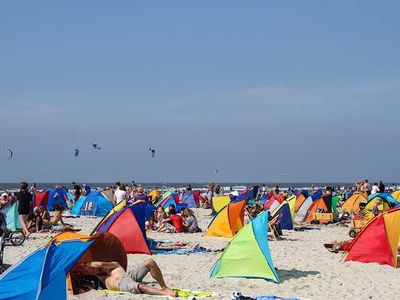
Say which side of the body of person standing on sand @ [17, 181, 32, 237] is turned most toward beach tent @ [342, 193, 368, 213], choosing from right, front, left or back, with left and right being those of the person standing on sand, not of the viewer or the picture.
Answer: right

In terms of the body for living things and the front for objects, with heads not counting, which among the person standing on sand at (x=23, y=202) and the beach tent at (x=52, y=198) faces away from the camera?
the person standing on sand

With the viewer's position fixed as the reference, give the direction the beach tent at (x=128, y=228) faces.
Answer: facing away from the viewer and to the right of the viewer

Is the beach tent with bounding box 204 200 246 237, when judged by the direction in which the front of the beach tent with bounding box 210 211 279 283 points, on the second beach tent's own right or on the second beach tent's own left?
on the second beach tent's own left

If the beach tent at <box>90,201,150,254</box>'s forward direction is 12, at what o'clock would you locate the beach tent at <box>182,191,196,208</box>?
the beach tent at <box>182,191,196,208</box> is roughly at 11 o'clock from the beach tent at <box>90,201,150,254</box>.

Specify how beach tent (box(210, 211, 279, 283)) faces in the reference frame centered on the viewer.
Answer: facing away from the viewer and to the right of the viewer

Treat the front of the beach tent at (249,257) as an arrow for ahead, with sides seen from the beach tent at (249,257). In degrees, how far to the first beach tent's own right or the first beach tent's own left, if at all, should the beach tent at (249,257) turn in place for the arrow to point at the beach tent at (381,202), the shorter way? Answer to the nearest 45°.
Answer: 0° — it already faces it

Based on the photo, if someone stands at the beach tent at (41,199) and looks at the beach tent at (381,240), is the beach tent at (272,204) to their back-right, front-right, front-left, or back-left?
front-left

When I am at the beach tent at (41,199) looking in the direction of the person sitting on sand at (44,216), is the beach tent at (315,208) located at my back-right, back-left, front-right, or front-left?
front-left

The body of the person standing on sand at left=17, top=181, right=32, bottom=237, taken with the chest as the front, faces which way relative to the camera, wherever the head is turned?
away from the camera

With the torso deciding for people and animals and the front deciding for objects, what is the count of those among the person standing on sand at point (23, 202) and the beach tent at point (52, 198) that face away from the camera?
1

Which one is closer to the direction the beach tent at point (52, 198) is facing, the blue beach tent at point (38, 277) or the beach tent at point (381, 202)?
the beach tent

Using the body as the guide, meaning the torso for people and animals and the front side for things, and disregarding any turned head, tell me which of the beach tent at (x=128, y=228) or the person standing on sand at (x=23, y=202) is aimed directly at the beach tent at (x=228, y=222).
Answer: the beach tent at (x=128, y=228)
